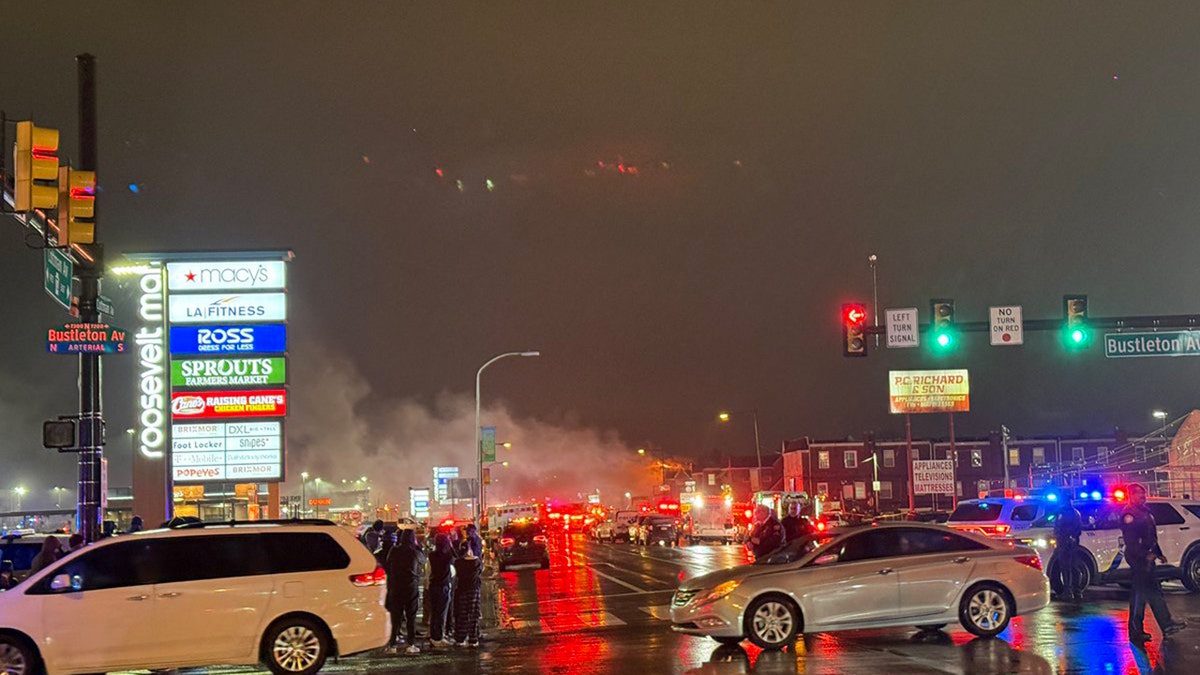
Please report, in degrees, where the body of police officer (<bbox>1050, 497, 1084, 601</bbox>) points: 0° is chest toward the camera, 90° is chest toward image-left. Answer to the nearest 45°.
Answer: approximately 180°

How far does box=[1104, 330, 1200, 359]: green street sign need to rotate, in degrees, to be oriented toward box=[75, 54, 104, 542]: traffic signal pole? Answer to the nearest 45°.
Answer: approximately 45° to its right

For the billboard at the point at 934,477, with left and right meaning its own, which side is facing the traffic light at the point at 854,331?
front

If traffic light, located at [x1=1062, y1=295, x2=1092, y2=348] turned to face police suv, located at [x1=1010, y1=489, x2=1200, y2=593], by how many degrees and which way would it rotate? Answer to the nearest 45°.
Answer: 0° — it already faces it

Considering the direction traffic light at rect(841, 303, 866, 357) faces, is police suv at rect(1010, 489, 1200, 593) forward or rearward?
forward

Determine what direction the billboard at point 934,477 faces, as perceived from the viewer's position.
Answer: facing the viewer

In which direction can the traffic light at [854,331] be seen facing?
toward the camera

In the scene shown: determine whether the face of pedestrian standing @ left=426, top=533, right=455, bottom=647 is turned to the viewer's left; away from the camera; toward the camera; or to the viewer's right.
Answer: away from the camera

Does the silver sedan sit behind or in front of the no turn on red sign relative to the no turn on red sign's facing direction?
in front

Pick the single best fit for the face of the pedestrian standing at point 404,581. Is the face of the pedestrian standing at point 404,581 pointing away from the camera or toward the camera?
away from the camera

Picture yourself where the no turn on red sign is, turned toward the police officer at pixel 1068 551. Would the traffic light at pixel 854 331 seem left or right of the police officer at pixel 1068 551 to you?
right
